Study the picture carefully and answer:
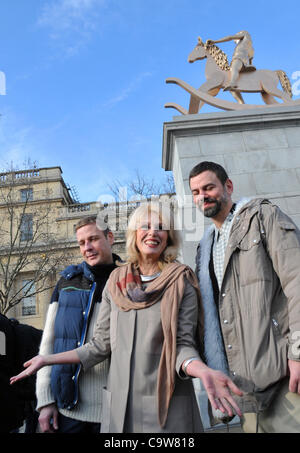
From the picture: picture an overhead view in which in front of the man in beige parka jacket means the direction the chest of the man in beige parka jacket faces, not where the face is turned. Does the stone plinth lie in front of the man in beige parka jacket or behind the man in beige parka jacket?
behind

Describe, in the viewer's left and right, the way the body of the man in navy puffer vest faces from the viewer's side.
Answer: facing the viewer

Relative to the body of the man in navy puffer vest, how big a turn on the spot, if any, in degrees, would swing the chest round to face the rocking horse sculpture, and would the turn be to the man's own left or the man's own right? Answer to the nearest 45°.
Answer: approximately 135° to the man's own left

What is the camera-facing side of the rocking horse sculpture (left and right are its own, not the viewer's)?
left

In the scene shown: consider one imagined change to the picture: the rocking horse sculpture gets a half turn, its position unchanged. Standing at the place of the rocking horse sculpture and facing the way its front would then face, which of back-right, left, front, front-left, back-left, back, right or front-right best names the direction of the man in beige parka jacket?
right

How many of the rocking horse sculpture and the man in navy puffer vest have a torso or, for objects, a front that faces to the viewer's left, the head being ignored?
1

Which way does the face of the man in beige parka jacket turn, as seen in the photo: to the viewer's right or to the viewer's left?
to the viewer's left

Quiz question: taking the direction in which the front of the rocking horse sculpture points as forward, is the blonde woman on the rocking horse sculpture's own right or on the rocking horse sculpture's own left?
on the rocking horse sculpture's own left

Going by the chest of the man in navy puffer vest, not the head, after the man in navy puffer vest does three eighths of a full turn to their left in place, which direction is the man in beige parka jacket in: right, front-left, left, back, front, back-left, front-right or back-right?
right

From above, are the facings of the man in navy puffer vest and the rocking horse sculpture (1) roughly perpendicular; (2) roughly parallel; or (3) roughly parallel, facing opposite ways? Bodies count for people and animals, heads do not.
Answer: roughly perpendicular
